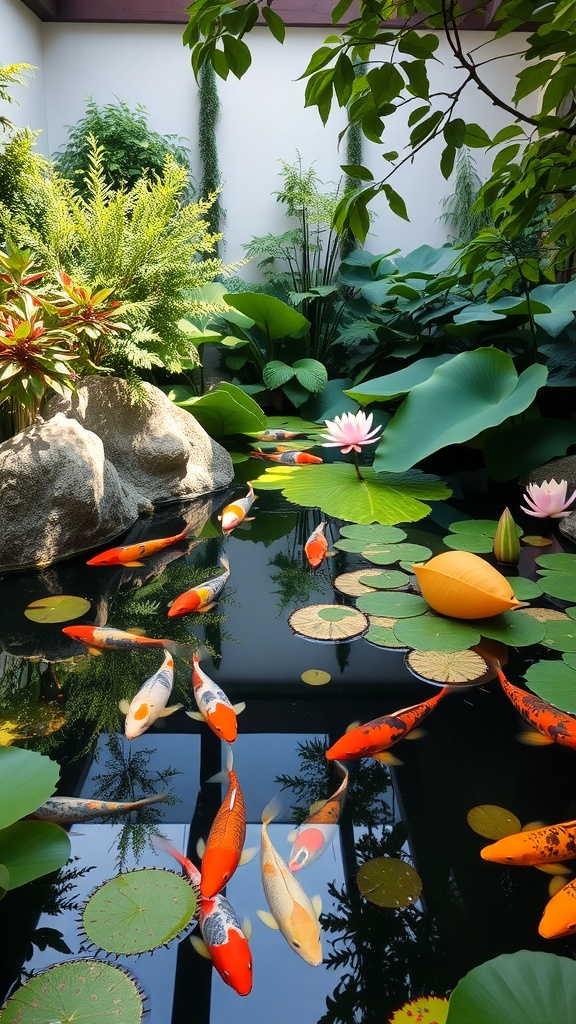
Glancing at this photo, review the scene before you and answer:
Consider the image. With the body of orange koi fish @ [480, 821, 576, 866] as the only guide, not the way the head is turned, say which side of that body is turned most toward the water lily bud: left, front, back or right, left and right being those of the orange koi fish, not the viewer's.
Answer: right

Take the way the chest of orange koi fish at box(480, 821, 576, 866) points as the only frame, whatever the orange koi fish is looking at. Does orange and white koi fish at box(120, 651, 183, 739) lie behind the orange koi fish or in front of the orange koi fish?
in front

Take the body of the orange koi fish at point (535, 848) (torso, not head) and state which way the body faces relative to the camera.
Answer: to the viewer's left

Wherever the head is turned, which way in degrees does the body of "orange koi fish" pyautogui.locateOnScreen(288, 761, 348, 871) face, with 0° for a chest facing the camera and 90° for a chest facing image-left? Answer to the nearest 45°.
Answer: approximately 45°
